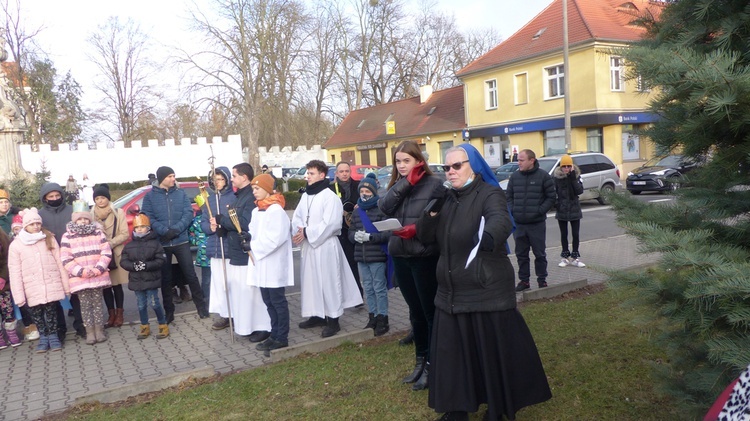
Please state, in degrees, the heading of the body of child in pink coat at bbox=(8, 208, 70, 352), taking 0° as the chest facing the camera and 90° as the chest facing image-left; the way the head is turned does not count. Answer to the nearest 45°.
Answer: approximately 0°

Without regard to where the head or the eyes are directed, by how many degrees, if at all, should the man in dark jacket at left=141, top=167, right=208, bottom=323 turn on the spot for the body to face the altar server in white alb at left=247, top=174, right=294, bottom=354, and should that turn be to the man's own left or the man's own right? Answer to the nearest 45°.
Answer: approximately 45° to the man's own left

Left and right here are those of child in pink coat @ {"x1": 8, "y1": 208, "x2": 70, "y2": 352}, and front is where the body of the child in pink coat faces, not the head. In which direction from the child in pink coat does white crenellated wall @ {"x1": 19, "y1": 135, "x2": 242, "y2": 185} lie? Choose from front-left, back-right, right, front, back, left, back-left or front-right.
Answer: back

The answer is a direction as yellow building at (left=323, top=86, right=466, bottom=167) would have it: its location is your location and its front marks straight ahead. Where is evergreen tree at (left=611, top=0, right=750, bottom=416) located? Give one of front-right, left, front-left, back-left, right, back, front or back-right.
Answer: front-left

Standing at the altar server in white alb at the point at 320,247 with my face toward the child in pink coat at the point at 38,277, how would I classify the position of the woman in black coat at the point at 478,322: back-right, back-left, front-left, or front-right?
back-left

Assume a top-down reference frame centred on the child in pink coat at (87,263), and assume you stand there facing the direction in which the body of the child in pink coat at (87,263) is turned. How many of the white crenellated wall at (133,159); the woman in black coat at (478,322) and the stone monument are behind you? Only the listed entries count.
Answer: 2

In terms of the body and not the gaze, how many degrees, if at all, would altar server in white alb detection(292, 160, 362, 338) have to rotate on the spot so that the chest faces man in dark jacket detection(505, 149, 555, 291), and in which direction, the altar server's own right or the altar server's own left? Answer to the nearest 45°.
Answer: approximately 135° to the altar server's own left

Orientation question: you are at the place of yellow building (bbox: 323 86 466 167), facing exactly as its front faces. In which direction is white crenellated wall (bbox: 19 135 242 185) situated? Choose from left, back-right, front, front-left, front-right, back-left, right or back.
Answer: front-right
